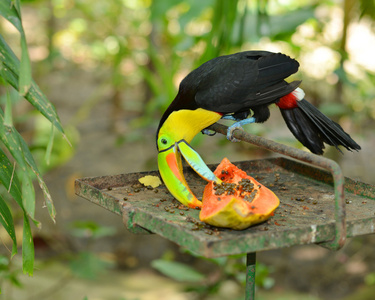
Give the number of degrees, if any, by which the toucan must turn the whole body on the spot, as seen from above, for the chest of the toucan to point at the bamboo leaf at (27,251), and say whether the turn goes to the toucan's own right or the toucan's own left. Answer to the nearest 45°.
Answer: approximately 45° to the toucan's own left

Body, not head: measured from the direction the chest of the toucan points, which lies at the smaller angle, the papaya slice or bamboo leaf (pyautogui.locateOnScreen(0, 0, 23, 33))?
the bamboo leaf

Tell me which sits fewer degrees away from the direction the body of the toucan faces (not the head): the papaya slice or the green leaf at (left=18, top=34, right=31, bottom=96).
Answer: the green leaf

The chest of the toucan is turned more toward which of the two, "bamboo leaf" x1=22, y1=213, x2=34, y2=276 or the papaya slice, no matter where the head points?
the bamboo leaf

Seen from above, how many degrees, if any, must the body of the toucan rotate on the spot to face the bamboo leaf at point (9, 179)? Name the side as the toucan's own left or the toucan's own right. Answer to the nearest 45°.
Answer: approximately 45° to the toucan's own left

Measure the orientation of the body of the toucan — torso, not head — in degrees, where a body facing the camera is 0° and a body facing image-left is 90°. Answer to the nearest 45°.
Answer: approximately 90°

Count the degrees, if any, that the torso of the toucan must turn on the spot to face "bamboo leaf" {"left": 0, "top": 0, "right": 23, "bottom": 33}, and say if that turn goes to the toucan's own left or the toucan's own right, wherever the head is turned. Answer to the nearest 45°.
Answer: approximately 45° to the toucan's own left

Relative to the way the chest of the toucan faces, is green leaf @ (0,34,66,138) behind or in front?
in front

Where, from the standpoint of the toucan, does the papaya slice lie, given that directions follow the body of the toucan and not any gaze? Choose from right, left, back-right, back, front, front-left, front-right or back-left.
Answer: left

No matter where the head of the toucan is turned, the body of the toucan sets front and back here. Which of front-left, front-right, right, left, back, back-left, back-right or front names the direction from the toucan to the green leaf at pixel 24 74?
front-left
